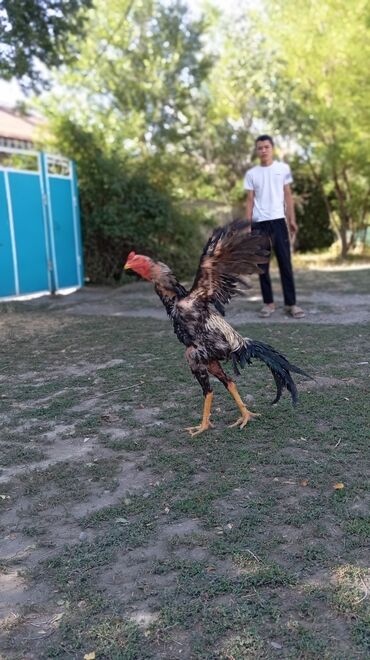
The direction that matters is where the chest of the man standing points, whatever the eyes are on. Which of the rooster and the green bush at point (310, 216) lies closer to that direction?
the rooster

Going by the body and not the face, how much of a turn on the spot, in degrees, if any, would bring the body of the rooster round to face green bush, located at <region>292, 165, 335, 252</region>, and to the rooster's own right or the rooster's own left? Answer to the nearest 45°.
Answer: approximately 90° to the rooster's own right

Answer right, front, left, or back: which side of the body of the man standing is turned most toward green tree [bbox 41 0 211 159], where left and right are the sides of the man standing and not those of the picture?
back

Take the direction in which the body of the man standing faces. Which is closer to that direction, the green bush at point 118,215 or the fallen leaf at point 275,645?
the fallen leaf

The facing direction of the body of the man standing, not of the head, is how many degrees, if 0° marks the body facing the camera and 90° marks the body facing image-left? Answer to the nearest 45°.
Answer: approximately 0°

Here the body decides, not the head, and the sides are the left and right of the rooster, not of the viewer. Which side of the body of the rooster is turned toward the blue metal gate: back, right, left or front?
right

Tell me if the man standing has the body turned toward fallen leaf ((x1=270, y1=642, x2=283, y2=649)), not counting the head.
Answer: yes

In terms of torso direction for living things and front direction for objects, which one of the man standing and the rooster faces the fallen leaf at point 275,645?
the man standing

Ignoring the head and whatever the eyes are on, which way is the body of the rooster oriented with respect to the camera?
to the viewer's left

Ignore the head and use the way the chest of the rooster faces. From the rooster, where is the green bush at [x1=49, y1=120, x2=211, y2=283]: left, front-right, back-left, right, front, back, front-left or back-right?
right

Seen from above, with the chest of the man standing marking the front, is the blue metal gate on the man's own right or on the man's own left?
on the man's own right

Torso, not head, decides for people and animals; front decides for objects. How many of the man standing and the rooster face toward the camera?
1

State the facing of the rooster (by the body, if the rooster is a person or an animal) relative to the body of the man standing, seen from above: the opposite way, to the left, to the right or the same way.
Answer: to the right

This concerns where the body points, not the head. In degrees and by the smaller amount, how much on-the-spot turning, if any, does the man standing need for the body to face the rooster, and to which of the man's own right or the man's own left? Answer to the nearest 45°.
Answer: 0° — they already face it

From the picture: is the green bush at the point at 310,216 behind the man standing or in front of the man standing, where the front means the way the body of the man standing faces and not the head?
behind
